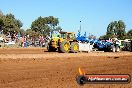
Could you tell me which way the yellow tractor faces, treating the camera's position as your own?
facing the viewer and to the left of the viewer
